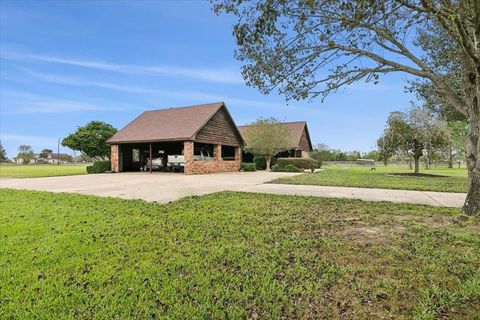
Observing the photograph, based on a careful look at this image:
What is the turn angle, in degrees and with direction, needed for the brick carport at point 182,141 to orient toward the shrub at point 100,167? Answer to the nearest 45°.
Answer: approximately 45° to its right

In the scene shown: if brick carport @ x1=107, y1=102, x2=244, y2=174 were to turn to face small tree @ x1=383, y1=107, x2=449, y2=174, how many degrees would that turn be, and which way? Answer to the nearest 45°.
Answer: approximately 135° to its left

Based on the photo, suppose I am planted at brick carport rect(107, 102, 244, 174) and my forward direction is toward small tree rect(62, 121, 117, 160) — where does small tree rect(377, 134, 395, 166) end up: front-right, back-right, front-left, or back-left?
back-right

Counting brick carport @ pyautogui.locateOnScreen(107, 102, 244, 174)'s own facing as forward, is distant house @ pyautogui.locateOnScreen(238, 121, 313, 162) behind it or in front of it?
behind

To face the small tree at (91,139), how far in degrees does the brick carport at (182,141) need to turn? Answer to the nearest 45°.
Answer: approximately 90° to its right

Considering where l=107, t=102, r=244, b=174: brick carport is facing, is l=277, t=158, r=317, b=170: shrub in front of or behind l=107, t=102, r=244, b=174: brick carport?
behind

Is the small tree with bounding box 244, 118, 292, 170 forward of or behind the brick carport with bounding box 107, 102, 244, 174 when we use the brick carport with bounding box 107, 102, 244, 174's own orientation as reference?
behind

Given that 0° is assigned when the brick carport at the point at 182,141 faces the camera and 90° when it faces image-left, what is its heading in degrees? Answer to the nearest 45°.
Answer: approximately 45°
